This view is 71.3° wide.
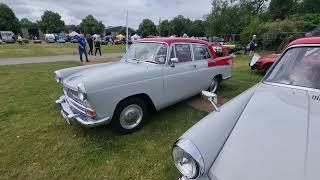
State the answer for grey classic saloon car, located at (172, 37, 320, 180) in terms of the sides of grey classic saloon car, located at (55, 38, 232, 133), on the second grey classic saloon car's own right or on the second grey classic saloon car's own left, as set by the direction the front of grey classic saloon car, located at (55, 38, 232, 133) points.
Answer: on the second grey classic saloon car's own left

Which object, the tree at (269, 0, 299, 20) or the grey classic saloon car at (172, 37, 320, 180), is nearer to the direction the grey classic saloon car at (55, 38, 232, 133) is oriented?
the grey classic saloon car

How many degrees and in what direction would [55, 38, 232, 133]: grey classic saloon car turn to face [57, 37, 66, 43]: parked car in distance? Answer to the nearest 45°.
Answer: approximately 135° to its right

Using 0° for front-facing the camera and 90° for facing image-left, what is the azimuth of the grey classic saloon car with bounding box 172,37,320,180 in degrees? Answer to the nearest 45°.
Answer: approximately 0°

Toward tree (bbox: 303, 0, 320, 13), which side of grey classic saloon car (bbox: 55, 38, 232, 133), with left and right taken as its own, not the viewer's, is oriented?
back

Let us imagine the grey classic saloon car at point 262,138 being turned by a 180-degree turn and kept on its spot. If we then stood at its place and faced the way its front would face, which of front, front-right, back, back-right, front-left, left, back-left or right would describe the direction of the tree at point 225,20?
front

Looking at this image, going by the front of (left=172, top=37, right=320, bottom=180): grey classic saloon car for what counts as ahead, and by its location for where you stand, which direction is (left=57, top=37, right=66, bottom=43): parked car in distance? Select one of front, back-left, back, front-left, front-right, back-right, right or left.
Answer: back-right

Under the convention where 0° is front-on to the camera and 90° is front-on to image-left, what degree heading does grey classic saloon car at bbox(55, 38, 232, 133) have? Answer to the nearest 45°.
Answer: approximately 45°

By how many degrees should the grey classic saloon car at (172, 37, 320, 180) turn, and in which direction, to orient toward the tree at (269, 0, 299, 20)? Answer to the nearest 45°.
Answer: approximately 180°

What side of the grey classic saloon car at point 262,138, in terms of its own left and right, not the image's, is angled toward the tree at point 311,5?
back

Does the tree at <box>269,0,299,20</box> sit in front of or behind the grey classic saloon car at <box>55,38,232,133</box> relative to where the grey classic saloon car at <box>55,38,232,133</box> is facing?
behind
